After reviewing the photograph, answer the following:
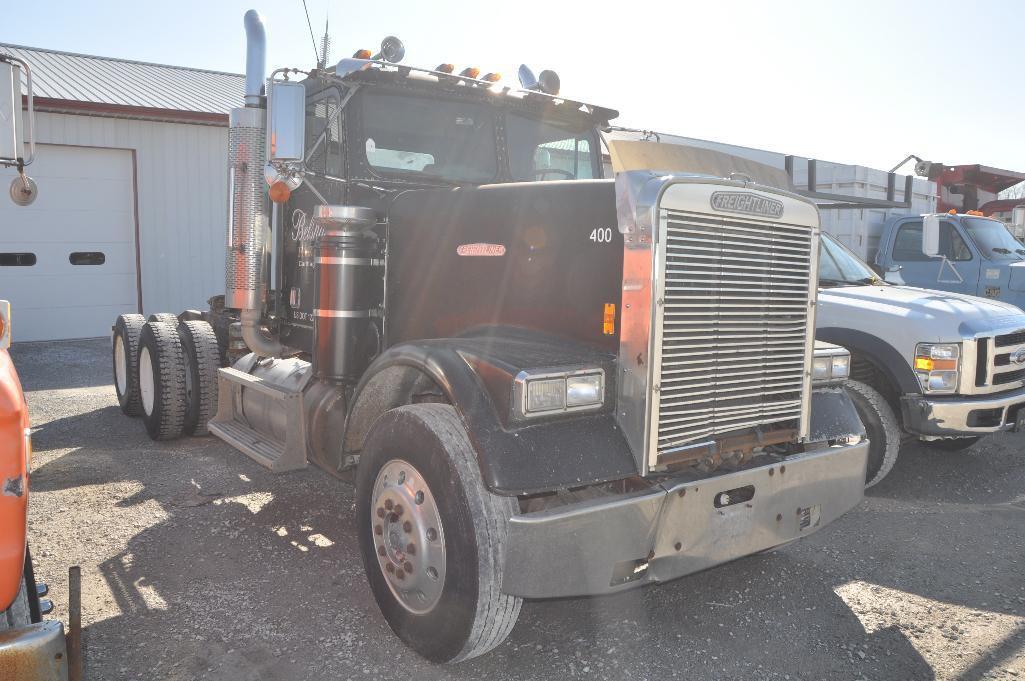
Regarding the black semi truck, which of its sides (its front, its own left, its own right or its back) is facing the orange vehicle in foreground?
right

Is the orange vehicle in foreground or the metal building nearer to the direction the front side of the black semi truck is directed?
the orange vehicle in foreground

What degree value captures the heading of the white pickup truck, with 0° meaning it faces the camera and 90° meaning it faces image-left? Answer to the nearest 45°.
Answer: approximately 315°

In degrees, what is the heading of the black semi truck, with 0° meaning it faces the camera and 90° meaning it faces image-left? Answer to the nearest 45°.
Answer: approximately 315°
